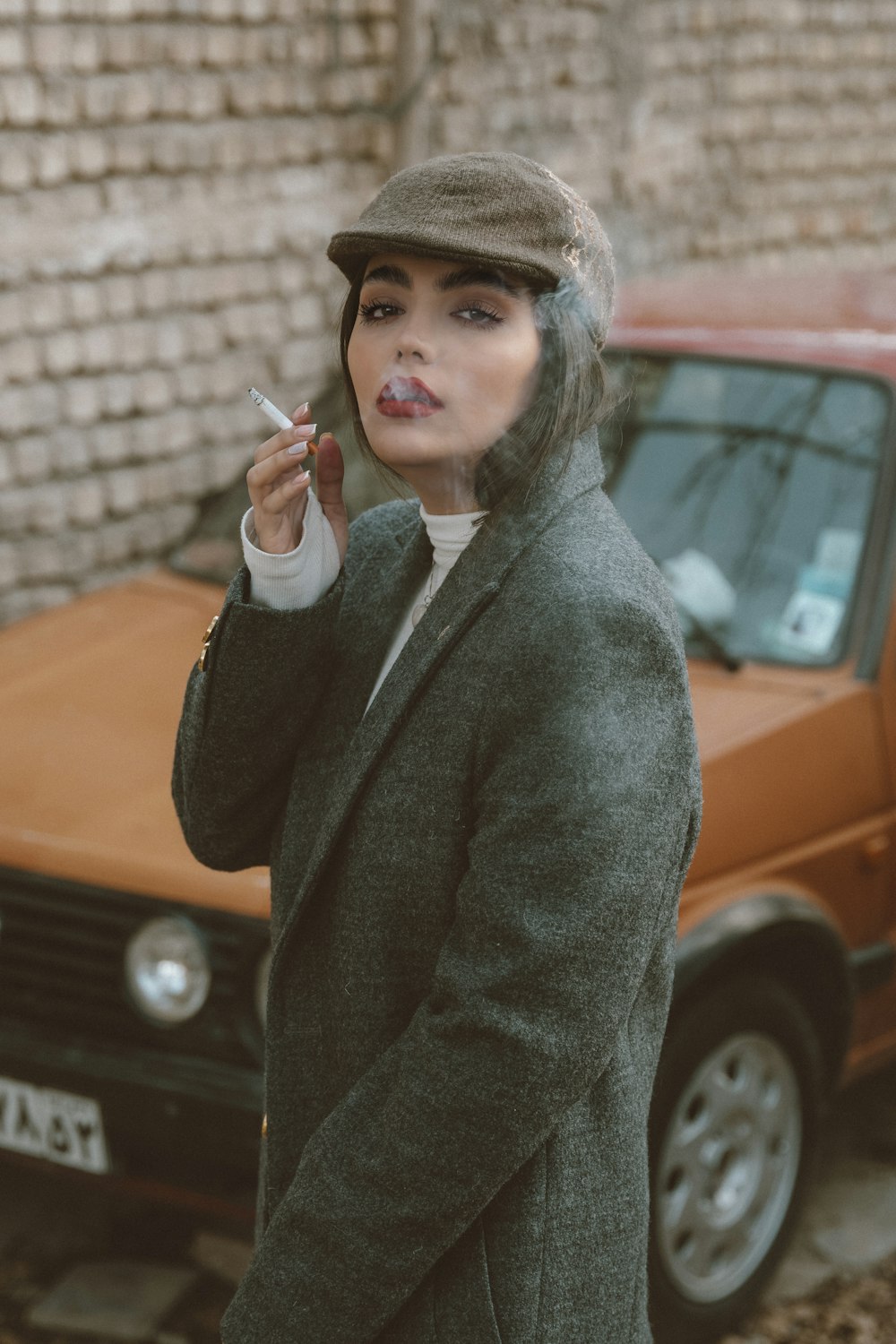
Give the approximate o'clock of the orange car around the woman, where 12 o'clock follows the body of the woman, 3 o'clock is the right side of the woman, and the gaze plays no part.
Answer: The orange car is roughly at 5 o'clock from the woman.

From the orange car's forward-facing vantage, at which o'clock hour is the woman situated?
The woman is roughly at 11 o'clock from the orange car.

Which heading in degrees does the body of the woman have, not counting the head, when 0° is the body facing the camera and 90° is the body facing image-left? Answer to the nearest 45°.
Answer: approximately 45°
